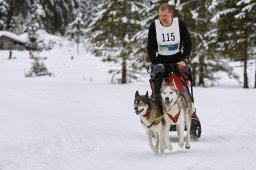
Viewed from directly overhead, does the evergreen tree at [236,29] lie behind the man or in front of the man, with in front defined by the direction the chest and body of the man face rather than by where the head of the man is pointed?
behind

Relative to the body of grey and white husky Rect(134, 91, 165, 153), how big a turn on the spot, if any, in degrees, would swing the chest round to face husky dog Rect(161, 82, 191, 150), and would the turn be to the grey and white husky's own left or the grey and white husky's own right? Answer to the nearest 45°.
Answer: approximately 135° to the grey and white husky's own left

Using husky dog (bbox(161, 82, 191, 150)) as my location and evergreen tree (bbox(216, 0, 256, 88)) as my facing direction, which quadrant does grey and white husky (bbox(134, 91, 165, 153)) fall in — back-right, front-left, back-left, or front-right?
back-left

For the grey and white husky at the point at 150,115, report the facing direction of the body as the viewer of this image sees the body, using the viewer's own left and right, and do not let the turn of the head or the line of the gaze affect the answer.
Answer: facing the viewer and to the left of the viewer

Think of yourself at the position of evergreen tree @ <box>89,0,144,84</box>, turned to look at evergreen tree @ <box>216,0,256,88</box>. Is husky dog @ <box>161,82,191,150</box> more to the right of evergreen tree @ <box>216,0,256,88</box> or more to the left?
right

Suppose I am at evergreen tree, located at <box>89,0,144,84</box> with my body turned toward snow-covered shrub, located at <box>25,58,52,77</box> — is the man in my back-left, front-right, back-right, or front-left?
back-left

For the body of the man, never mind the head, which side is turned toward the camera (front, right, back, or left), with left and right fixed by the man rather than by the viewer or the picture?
front

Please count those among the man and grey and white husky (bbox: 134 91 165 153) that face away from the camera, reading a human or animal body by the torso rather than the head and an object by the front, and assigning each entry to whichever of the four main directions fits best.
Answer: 0
